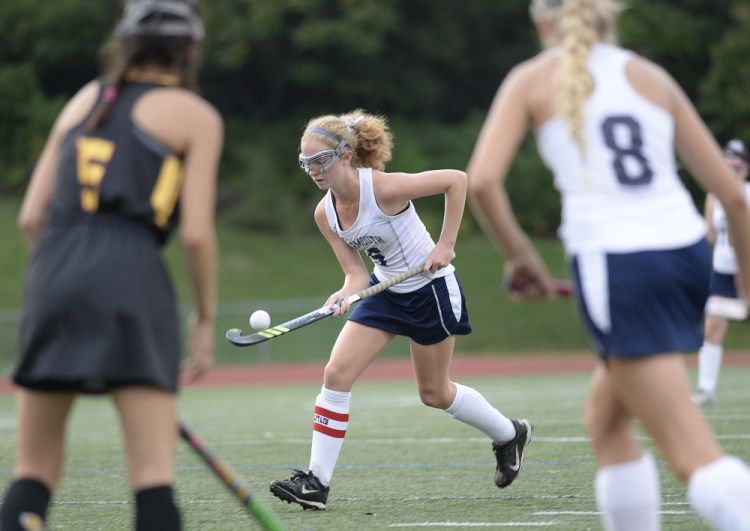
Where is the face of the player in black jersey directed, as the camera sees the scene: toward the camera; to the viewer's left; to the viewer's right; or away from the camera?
away from the camera

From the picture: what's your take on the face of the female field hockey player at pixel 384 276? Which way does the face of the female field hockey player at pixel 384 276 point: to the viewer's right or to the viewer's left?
to the viewer's left

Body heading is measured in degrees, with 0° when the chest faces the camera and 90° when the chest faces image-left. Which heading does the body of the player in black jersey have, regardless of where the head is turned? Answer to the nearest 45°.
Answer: approximately 225°

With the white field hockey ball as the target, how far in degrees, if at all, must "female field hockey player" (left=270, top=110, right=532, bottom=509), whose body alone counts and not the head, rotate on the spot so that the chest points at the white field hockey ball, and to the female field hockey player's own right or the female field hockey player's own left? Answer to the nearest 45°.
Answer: approximately 45° to the female field hockey player's own right

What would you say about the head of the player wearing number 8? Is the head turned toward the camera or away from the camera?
away from the camera

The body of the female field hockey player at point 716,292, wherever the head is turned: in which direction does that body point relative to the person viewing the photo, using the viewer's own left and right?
facing the viewer and to the left of the viewer

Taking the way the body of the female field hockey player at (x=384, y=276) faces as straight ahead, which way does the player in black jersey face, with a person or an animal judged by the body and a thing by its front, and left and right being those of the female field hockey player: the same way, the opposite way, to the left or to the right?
the opposite way

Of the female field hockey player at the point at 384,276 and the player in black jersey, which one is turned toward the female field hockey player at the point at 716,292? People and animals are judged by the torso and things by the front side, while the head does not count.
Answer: the player in black jersey

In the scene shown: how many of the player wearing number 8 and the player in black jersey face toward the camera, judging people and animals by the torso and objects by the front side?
0

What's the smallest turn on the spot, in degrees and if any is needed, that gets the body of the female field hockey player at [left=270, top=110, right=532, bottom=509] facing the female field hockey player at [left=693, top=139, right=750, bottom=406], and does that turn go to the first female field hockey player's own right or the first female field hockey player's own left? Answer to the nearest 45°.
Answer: approximately 180°

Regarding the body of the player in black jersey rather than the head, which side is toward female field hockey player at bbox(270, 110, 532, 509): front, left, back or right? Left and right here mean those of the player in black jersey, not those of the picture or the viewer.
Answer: front

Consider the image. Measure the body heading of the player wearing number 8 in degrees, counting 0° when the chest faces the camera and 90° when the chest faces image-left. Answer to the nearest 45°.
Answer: approximately 135°

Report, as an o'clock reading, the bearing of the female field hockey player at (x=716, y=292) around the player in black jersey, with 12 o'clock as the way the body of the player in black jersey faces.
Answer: The female field hockey player is roughly at 12 o'clock from the player in black jersey.

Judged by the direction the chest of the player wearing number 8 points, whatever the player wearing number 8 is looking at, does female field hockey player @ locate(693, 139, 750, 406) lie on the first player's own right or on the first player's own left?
on the first player's own right

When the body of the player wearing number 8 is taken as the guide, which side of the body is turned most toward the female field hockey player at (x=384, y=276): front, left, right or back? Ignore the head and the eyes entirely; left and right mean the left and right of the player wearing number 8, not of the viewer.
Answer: front

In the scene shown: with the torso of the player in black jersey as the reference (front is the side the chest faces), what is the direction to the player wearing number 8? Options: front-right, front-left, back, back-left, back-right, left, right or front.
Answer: front-right
